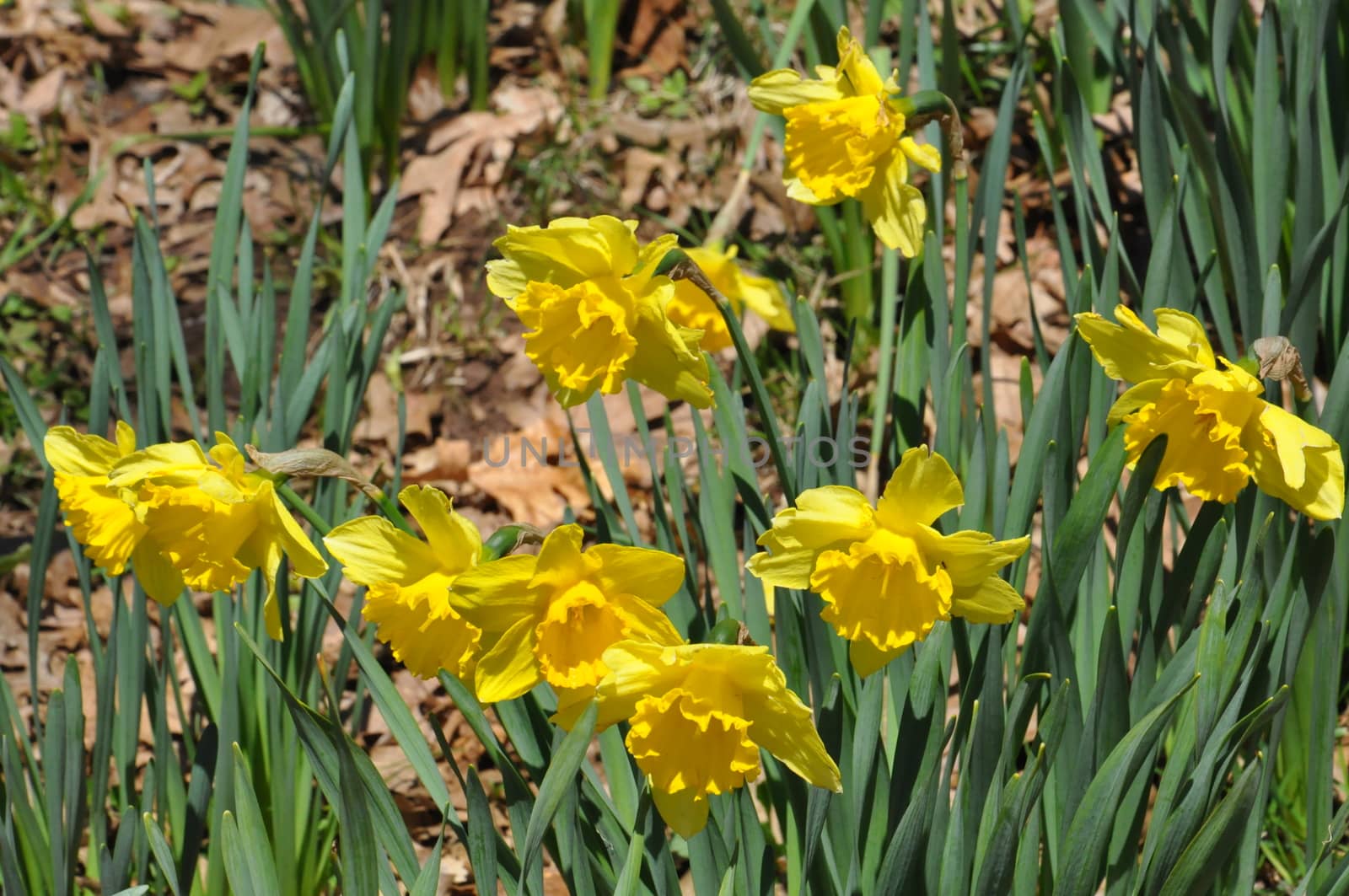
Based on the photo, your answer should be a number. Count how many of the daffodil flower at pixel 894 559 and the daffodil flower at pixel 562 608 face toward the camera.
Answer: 2

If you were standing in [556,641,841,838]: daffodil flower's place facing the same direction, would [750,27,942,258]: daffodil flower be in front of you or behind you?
behind

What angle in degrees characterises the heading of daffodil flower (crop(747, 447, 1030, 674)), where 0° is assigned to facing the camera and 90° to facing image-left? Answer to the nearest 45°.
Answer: approximately 0°

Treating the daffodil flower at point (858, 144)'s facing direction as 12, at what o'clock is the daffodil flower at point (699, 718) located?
the daffodil flower at point (699, 718) is roughly at 11 o'clock from the daffodil flower at point (858, 144).

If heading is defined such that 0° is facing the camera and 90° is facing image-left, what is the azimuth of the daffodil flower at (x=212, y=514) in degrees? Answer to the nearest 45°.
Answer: approximately 45°
